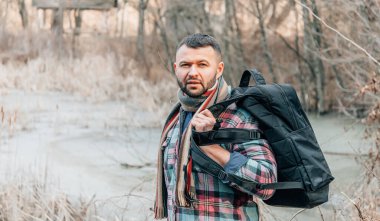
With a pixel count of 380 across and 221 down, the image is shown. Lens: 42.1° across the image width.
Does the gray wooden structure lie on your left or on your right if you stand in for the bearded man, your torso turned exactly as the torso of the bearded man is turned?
on your right

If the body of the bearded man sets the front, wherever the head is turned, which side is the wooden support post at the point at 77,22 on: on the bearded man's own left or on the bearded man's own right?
on the bearded man's own right

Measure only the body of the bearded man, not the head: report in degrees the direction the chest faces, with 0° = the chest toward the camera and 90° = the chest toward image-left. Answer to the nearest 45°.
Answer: approximately 45°

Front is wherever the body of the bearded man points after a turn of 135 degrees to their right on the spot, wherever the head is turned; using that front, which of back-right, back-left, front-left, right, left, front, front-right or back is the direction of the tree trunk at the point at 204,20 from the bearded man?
front

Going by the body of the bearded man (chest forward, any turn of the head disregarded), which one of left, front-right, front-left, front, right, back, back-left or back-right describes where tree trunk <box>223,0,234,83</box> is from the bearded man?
back-right
